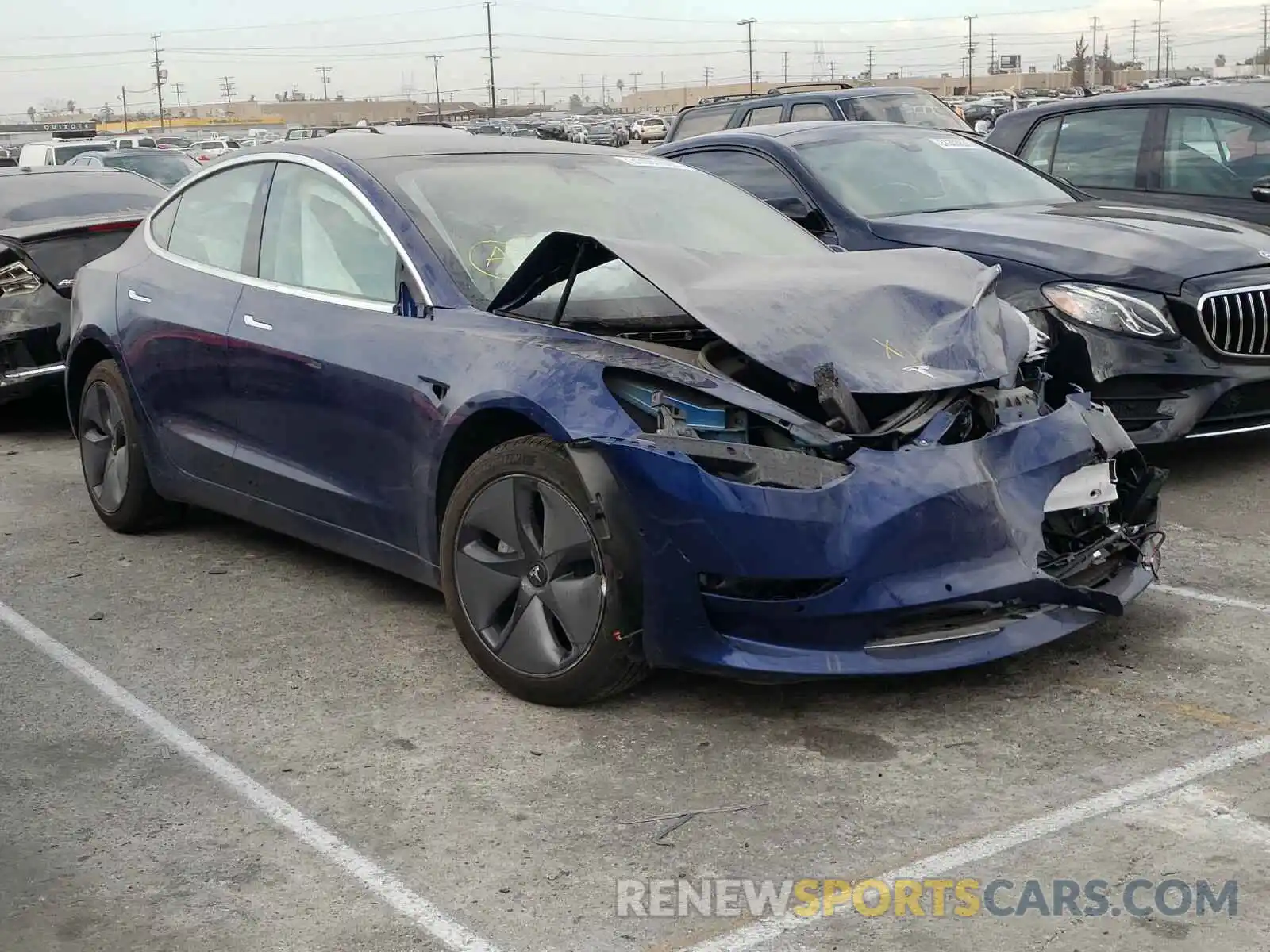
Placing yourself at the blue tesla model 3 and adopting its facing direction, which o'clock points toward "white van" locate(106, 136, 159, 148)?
The white van is roughly at 7 o'clock from the blue tesla model 3.

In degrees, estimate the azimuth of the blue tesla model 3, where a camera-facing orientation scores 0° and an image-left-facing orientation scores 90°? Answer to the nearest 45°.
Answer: approximately 315°

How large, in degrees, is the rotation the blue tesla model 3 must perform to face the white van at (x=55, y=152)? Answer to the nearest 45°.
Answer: approximately 135° to its left

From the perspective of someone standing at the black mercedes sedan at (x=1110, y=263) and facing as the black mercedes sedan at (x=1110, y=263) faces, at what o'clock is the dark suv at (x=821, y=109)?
The dark suv is roughly at 7 o'clock from the black mercedes sedan.

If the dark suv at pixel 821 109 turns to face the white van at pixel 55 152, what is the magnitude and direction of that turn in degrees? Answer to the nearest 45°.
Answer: approximately 180°

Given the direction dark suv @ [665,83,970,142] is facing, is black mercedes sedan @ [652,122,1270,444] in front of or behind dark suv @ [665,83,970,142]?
in front

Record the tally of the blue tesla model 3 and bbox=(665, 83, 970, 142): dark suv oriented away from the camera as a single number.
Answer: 0

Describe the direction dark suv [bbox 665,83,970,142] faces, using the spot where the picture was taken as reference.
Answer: facing the viewer and to the right of the viewer

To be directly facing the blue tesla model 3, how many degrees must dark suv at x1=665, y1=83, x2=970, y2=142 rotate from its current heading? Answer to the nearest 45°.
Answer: approximately 45° to its right

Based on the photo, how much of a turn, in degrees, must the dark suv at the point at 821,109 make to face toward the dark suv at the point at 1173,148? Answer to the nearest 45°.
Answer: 0° — it already faces it

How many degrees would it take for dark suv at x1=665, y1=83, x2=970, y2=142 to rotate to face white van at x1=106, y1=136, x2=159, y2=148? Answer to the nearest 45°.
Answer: approximately 180°

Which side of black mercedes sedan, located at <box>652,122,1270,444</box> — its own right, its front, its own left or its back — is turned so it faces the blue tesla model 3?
right

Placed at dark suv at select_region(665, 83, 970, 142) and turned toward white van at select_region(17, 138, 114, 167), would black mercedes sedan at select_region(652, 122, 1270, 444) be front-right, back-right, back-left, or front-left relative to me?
back-left

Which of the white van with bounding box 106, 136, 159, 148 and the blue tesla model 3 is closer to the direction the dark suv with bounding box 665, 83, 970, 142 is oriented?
the blue tesla model 3

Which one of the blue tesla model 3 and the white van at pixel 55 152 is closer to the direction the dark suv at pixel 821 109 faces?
the blue tesla model 3
